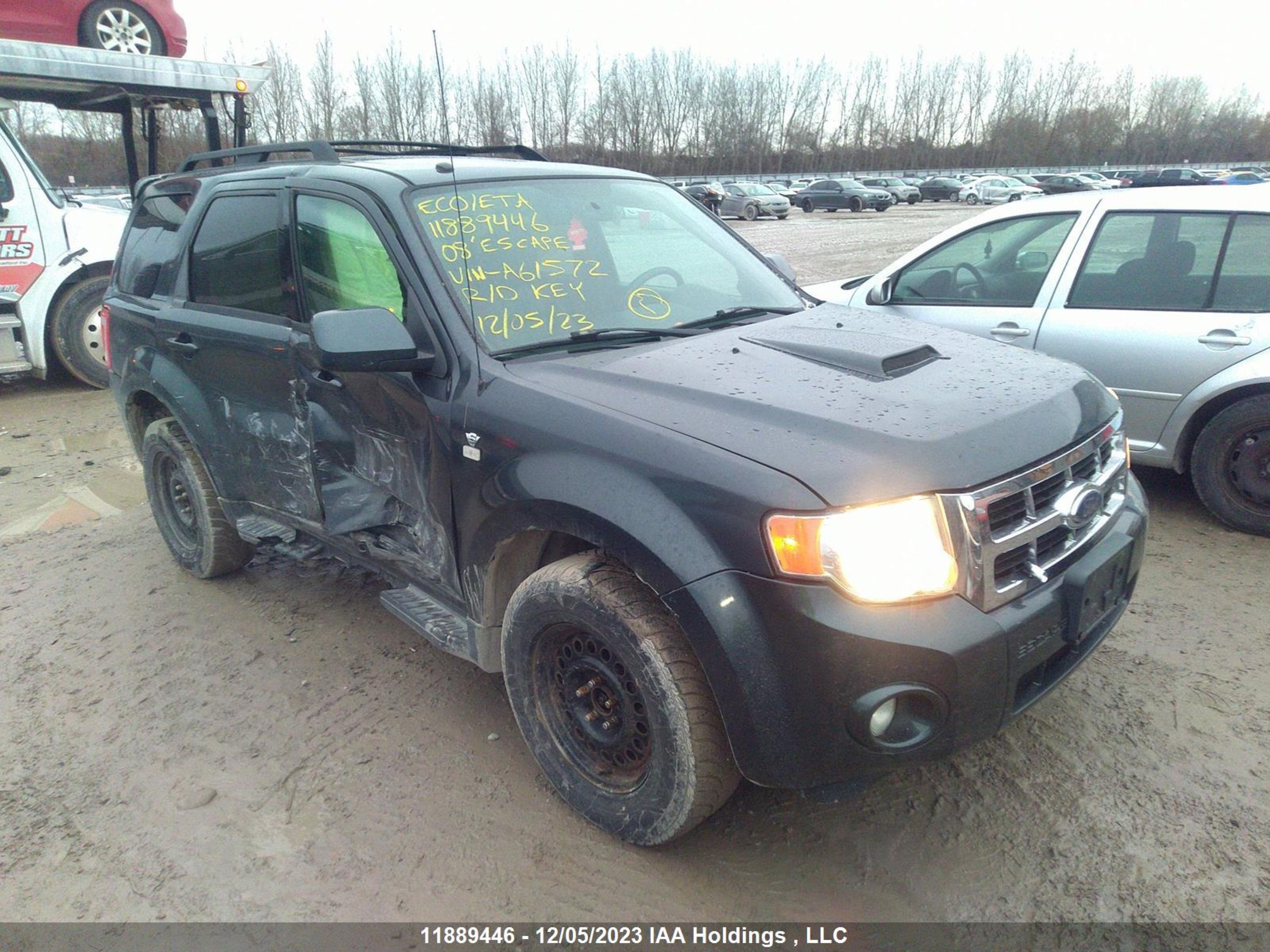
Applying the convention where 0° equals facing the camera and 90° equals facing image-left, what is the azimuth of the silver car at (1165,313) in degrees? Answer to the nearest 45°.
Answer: approximately 90°

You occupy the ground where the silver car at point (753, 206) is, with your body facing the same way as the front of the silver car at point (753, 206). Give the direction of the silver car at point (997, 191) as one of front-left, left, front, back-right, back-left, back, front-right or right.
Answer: left

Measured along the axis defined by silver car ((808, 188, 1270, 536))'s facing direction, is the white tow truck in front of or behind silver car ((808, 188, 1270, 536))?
in front

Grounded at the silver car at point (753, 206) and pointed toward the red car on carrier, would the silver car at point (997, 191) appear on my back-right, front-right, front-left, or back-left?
back-left

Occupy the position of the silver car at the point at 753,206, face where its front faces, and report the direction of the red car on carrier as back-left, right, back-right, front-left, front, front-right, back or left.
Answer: front-right
